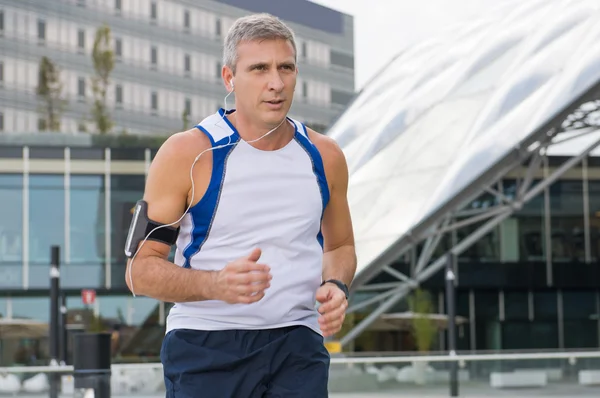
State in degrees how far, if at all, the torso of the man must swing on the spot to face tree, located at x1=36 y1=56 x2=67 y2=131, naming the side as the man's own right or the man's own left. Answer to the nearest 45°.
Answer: approximately 135° to the man's own left

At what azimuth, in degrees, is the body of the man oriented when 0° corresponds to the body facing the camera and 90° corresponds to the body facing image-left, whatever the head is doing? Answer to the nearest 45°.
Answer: approximately 315°

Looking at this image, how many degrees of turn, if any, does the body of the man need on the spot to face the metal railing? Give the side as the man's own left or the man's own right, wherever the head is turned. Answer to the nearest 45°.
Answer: approximately 135° to the man's own left

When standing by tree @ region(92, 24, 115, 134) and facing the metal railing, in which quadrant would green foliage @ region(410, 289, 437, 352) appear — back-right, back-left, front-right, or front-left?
front-left

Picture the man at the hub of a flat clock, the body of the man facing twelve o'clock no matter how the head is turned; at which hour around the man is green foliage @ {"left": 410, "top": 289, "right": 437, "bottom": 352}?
The green foliage is roughly at 8 o'clock from the man.

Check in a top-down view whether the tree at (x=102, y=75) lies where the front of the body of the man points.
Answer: no

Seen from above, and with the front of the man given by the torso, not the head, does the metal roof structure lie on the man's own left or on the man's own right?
on the man's own left
